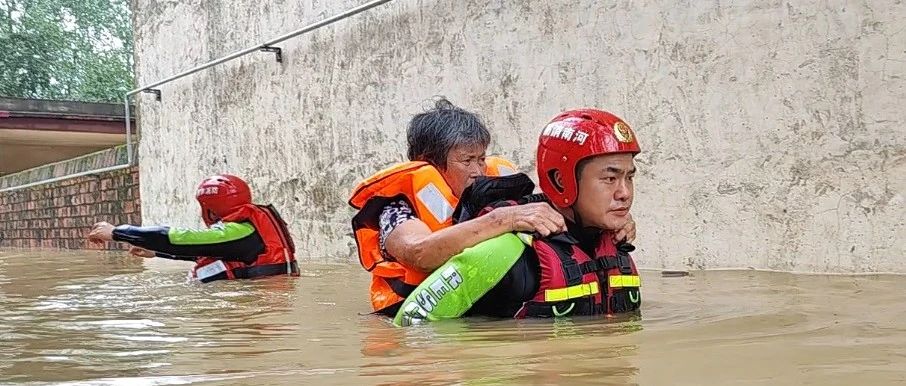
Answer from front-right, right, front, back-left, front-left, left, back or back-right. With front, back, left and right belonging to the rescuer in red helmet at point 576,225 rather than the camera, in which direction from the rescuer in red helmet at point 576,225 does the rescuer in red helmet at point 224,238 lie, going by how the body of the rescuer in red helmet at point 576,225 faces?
back

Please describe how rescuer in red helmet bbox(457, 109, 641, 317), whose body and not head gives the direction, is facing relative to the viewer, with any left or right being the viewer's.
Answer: facing the viewer and to the right of the viewer

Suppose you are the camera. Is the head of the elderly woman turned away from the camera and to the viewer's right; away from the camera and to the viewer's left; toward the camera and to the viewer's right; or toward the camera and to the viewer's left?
toward the camera and to the viewer's right

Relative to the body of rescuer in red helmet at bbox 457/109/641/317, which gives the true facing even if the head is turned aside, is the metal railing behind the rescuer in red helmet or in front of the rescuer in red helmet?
behind
